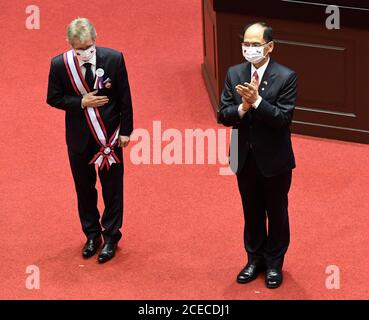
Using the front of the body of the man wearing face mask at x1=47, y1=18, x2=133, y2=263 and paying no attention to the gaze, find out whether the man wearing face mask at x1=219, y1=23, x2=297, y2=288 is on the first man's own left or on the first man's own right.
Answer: on the first man's own left

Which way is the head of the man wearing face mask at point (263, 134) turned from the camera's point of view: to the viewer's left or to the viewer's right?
to the viewer's left

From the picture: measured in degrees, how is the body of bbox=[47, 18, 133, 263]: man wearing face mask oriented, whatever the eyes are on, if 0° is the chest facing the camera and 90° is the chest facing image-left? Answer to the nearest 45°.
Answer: approximately 0°
